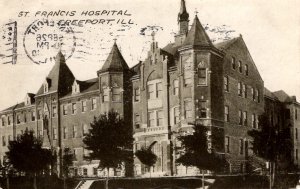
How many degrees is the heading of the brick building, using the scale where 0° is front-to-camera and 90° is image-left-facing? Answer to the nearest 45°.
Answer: approximately 45°
